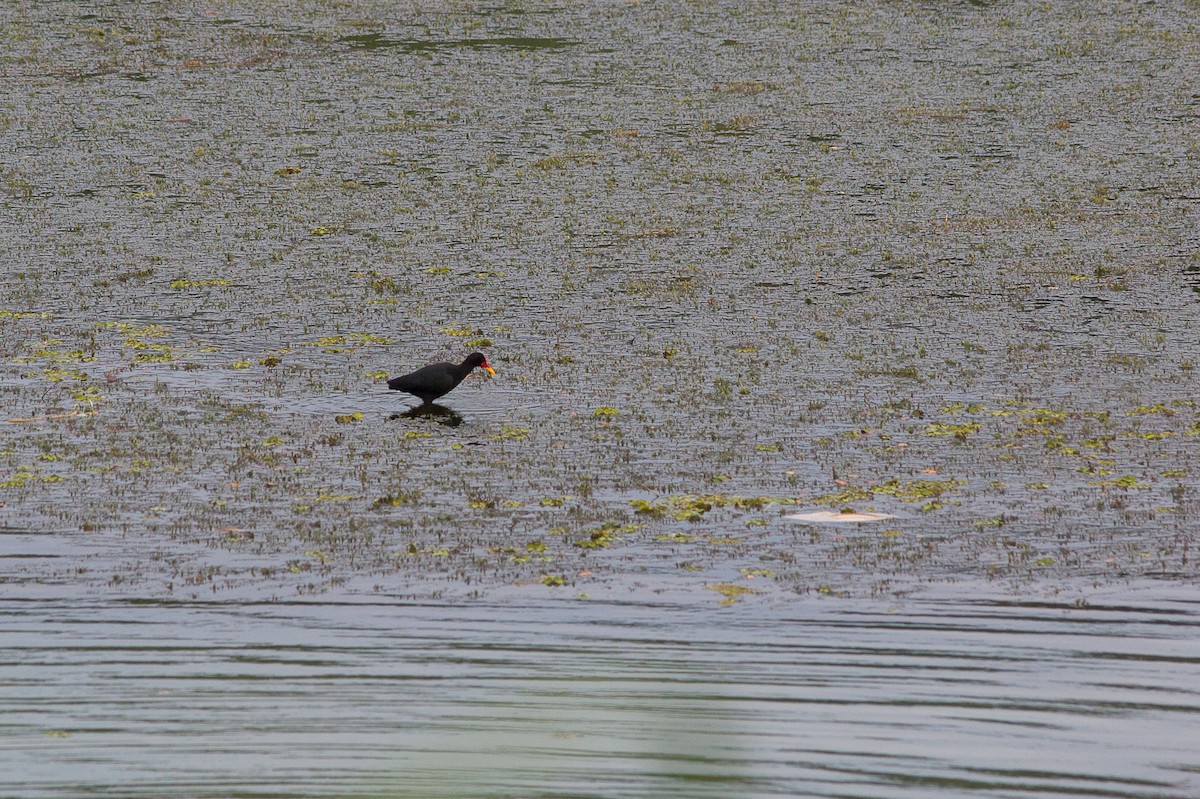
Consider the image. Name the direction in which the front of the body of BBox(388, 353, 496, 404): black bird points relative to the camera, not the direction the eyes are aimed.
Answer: to the viewer's right

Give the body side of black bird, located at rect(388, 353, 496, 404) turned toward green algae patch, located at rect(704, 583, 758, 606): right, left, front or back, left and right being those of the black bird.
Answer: right

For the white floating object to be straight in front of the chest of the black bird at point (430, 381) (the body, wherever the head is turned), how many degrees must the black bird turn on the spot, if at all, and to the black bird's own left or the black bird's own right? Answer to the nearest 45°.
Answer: approximately 45° to the black bird's own right

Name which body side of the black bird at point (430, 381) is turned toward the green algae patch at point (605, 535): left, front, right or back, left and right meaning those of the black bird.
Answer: right

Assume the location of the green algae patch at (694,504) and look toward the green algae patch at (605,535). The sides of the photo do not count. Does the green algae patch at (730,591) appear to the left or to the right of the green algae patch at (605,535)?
left
